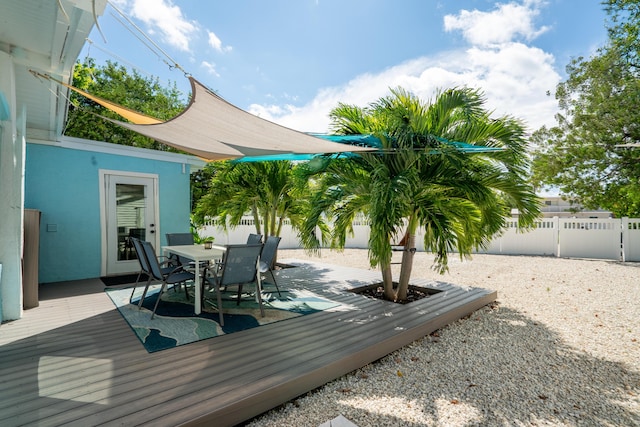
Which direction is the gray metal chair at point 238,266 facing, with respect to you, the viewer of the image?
facing away from the viewer and to the left of the viewer

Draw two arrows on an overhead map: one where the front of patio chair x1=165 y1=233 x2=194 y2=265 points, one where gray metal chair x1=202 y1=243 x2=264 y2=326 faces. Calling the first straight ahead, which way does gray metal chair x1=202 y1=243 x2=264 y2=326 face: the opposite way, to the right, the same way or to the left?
the opposite way

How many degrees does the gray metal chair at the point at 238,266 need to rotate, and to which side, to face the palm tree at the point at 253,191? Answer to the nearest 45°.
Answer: approximately 45° to its right

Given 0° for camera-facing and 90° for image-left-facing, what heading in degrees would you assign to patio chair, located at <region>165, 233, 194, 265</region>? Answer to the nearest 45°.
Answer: approximately 315°

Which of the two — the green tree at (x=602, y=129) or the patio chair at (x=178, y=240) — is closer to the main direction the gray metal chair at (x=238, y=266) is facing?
the patio chair

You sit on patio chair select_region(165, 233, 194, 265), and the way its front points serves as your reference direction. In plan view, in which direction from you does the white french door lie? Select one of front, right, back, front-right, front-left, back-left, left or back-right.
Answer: back
